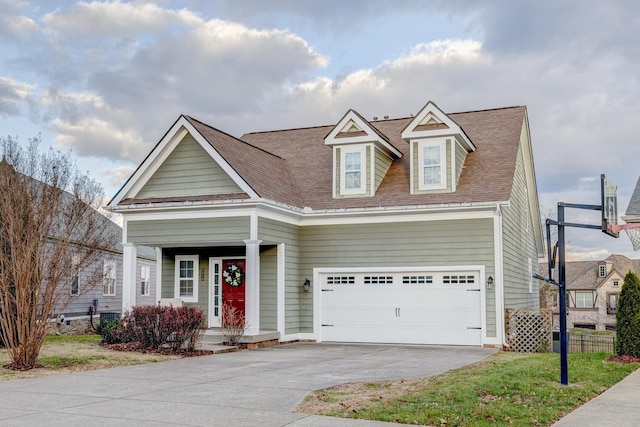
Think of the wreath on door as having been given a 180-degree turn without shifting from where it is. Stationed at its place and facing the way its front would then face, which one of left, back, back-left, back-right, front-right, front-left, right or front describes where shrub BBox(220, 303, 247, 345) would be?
back

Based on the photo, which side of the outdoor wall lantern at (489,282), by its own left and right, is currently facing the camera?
front

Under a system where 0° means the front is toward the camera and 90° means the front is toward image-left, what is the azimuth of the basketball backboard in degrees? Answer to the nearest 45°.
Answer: approximately 270°

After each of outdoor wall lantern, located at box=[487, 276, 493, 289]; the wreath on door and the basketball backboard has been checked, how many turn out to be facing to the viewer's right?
1

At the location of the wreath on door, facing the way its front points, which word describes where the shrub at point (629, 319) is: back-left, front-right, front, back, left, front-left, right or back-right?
front-left

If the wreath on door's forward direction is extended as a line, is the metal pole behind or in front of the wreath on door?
in front

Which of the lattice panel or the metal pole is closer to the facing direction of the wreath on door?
the metal pole

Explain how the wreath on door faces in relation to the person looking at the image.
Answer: facing the viewer

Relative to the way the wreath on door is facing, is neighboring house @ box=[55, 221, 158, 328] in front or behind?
behind

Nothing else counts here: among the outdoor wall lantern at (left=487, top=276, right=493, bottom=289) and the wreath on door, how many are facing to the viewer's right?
0

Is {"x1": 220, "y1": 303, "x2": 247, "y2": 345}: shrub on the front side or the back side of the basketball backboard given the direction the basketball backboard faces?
on the back side

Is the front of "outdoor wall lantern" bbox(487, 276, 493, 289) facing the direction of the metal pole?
yes
